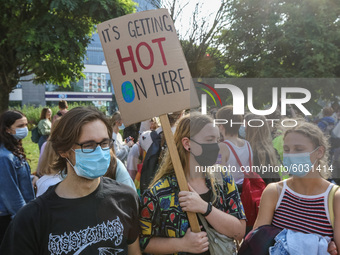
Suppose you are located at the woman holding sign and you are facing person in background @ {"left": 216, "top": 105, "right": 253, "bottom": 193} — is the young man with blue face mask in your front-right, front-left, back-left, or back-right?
back-left

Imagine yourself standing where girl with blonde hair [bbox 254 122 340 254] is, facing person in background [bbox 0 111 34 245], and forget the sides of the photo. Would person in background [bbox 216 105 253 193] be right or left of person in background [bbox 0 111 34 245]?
right

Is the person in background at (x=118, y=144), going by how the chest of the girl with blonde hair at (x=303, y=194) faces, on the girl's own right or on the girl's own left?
on the girl's own right

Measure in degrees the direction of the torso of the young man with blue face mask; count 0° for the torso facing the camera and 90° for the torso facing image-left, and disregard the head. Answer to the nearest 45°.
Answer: approximately 315°

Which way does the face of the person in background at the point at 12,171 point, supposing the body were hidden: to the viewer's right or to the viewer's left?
to the viewer's right

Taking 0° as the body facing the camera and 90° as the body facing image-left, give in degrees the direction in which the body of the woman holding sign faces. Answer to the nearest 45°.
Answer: approximately 315°

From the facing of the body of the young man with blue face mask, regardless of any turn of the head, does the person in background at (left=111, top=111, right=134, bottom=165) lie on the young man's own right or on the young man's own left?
on the young man's own left

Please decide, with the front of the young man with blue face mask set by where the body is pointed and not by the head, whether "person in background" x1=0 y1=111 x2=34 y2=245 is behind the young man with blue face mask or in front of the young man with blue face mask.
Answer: behind

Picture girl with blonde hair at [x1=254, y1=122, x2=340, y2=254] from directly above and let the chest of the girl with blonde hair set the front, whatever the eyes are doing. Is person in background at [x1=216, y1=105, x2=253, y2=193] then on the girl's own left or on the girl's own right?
on the girl's own right

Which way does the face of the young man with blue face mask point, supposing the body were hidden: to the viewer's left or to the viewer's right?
to the viewer's right

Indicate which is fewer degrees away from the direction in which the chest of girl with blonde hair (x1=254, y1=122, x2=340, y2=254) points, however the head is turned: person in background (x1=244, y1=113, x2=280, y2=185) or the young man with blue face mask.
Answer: the young man with blue face mask
